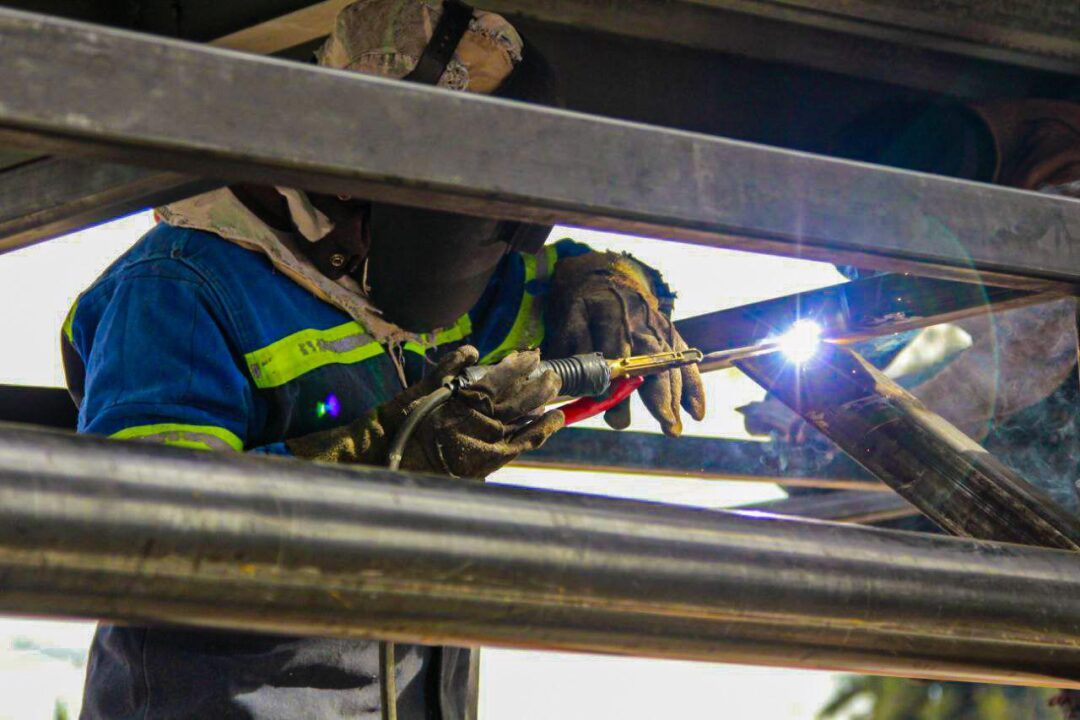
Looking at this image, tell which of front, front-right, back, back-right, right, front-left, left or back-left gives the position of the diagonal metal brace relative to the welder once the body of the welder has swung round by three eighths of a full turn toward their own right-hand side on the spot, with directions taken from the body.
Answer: back

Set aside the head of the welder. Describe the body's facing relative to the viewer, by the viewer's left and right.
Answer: facing the viewer and to the right of the viewer
